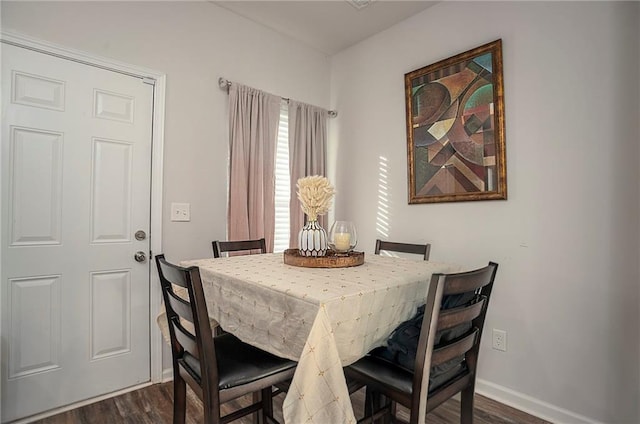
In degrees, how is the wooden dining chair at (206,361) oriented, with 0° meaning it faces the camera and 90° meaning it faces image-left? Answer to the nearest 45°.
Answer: approximately 225°

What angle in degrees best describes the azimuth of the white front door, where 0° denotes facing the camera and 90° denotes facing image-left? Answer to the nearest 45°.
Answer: approximately 315°

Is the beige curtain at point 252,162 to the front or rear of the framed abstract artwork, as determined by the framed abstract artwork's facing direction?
to the front

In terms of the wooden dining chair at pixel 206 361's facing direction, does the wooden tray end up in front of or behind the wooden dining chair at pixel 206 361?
in front

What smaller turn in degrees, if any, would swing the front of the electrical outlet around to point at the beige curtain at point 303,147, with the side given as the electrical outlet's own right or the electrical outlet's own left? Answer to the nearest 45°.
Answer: approximately 45° to the electrical outlet's own right

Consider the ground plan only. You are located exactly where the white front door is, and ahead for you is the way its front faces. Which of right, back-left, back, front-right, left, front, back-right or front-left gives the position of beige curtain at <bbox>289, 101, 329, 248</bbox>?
front-left

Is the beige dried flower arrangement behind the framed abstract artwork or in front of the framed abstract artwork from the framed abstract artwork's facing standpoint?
in front

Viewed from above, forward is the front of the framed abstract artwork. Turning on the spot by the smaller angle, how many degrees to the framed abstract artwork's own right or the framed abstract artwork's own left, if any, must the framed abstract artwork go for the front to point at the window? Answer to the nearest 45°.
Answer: approximately 45° to the framed abstract artwork's own right

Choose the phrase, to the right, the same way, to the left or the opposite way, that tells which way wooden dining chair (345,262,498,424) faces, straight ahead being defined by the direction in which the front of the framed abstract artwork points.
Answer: to the right
